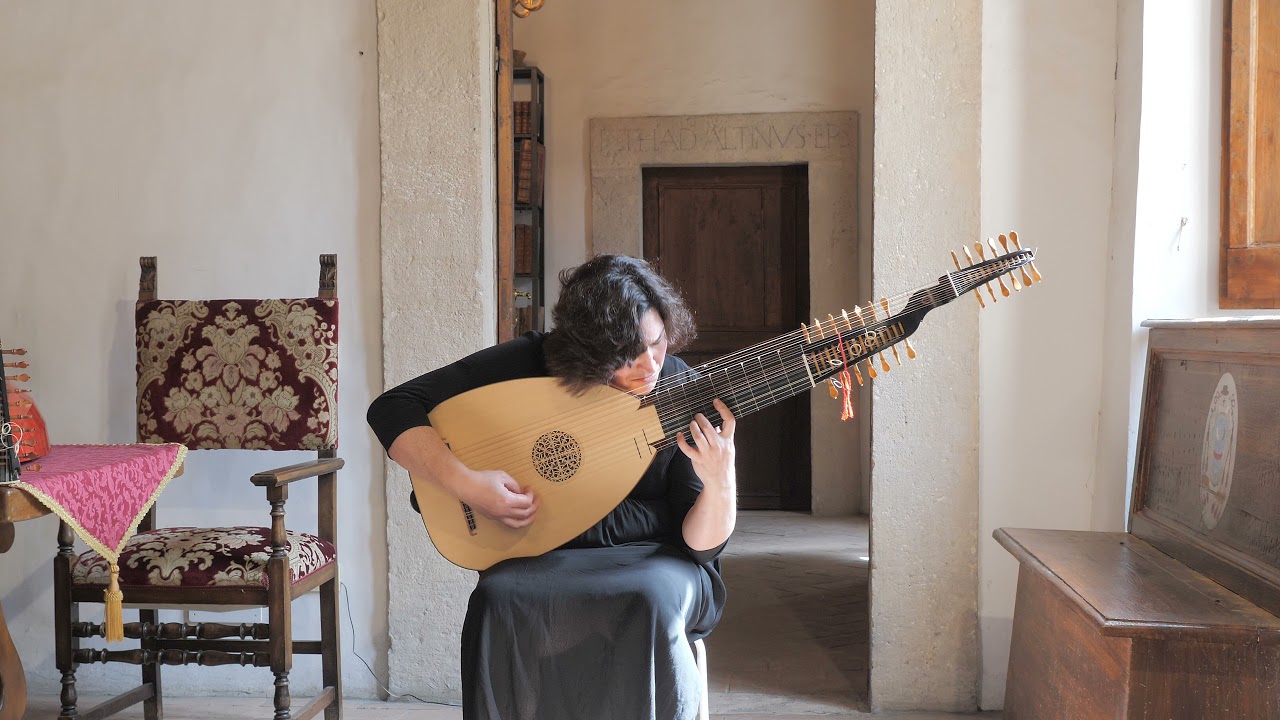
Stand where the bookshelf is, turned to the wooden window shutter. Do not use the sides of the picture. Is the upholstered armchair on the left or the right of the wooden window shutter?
right

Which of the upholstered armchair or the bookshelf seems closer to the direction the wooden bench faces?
the upholstered armchair

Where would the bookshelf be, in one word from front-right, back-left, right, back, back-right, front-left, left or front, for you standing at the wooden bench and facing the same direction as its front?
front-right

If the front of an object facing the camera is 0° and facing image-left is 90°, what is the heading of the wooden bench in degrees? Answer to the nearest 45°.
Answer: approximately 90°

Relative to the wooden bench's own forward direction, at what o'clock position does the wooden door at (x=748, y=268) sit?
The wooden door is roughly at 2 o'clock from the wooden bench.

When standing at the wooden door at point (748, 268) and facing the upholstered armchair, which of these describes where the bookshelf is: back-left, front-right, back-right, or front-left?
front-right

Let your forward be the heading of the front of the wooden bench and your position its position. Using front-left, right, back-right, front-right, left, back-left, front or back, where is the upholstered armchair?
front
